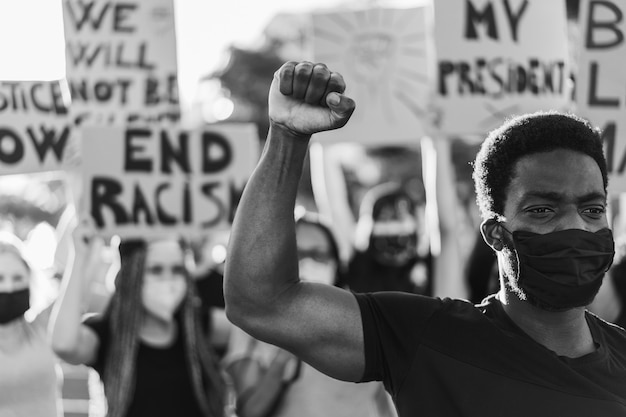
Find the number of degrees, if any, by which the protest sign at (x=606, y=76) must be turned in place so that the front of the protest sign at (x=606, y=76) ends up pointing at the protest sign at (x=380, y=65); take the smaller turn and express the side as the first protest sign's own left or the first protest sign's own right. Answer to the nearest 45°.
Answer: approximately 135° to the first protest sign's own right

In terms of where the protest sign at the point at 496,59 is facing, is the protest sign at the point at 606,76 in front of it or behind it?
in front

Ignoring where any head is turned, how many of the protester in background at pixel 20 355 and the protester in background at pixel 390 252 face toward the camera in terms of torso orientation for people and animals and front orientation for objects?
2

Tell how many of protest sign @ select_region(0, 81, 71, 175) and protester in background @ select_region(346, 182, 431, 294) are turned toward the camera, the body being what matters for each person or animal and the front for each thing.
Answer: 2

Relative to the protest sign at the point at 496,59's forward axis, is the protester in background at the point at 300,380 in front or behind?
in front

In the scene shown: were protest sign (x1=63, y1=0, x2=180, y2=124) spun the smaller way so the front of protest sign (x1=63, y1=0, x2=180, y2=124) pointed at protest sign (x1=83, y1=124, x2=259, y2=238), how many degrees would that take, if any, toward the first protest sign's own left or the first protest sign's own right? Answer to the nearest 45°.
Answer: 0° — it already faces it
